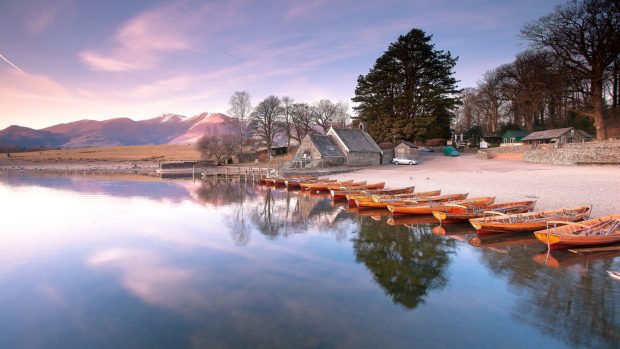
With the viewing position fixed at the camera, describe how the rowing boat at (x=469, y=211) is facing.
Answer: facing away from the viewer and to the right of the viewer

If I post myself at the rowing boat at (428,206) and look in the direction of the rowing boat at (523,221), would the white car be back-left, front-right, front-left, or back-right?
back-left

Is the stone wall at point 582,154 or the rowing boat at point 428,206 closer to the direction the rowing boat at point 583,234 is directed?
the stone wall

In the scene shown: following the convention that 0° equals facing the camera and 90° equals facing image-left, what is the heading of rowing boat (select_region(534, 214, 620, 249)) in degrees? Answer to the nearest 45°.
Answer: approximately 225°

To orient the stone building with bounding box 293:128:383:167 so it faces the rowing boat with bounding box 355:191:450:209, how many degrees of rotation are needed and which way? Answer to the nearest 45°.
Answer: approximately 45° to its left

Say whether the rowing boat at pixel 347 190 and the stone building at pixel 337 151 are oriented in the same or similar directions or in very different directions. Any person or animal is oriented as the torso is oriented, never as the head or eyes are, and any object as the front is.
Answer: very different directions

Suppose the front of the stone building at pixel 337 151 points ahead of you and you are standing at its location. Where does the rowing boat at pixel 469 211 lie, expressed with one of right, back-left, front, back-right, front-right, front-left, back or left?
front-left

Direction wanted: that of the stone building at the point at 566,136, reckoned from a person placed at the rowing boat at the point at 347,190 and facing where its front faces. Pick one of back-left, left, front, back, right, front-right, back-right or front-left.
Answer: front

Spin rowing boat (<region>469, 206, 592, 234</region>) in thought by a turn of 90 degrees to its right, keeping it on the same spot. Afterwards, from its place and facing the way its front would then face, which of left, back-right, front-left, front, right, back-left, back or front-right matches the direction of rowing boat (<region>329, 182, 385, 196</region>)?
back

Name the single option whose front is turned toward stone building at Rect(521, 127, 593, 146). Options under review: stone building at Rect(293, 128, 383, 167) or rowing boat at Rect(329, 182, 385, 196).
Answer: the rowing boat

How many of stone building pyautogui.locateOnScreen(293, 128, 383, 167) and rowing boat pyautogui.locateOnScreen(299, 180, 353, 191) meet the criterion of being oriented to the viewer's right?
1

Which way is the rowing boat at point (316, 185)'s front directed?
to the viewer's right
